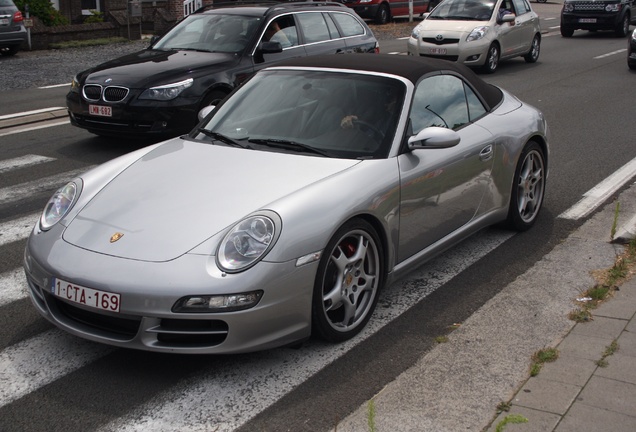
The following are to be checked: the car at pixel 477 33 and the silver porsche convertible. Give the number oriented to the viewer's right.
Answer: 0

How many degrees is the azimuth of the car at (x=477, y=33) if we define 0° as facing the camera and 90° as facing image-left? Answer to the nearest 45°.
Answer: approximately 45°

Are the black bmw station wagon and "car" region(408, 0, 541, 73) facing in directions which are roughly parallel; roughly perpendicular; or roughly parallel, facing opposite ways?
roughly parallel

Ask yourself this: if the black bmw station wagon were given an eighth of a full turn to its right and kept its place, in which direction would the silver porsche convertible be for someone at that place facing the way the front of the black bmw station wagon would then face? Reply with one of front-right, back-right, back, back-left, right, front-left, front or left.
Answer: left

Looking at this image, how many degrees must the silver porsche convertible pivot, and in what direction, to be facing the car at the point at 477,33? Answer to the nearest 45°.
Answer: approximately 135° to its right

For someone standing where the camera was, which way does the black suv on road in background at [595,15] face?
facing the viewer and to the left of the viewer

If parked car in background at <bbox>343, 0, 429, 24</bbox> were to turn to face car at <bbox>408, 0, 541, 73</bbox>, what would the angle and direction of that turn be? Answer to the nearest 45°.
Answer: approximately 45° to its left

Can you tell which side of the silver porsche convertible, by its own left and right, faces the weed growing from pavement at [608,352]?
left

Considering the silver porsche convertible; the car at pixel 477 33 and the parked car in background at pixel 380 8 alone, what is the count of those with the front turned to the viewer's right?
0

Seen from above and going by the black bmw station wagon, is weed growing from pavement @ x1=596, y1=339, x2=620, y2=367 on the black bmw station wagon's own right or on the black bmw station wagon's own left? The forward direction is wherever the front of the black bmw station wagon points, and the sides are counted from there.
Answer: on the black bmw station wagon's own left

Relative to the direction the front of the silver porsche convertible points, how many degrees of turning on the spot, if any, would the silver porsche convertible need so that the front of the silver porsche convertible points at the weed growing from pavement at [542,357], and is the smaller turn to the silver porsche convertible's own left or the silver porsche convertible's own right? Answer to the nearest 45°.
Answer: approximately 90° to the silver porsche convertible's own left
